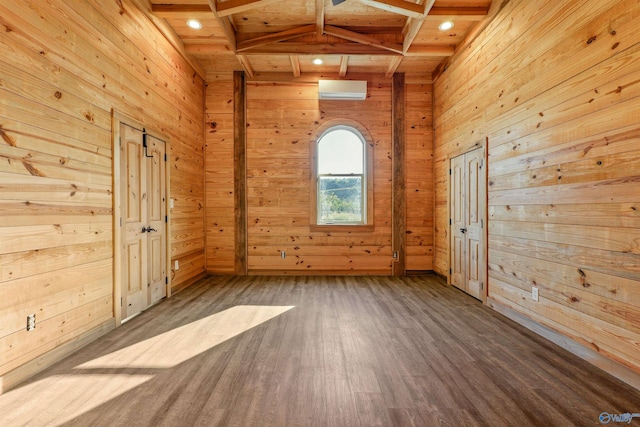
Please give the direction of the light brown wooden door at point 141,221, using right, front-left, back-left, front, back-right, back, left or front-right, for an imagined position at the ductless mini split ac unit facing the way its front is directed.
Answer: front-right

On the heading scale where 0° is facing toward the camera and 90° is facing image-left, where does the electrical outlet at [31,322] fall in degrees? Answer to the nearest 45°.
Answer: approximately 315°

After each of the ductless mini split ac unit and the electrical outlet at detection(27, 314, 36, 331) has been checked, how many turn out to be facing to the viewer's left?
0

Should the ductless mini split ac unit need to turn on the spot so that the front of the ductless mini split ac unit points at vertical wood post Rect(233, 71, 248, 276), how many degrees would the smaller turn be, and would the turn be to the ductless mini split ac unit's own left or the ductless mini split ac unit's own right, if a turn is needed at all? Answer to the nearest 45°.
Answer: approximately 90° to the ductless mini split ac unit's own right

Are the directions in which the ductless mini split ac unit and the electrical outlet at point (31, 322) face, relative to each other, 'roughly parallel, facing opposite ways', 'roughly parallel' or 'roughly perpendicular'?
roughly perpendicular

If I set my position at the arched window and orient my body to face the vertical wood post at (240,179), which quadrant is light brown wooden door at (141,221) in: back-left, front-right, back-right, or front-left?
front-left

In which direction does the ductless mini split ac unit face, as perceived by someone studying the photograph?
facing the viewer

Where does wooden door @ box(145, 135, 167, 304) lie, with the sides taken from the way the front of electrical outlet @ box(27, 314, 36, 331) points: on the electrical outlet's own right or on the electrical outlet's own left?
on the electrical outlet's own left

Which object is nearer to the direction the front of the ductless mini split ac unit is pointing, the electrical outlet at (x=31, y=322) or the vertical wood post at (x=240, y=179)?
the electrical outlet

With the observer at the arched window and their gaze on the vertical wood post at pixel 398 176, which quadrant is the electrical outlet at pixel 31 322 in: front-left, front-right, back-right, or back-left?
back-right

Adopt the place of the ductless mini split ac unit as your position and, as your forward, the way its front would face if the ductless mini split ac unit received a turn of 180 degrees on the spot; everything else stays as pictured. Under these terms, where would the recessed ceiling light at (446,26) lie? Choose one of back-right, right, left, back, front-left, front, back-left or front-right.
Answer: back-right

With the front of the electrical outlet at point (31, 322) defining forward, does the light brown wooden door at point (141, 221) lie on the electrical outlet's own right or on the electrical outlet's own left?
on the electrical outlet's own left
